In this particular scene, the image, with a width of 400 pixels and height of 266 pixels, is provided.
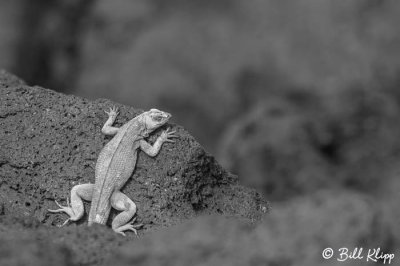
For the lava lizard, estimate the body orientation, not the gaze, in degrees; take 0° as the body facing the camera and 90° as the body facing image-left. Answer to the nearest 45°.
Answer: approximately 225°
